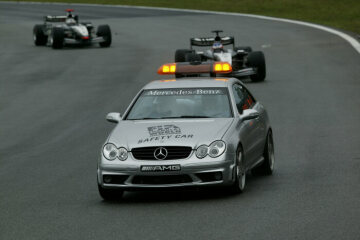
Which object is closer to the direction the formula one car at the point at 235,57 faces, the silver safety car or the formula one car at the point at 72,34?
the silver safety car

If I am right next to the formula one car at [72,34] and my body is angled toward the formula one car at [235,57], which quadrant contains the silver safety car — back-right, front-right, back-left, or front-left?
front-right

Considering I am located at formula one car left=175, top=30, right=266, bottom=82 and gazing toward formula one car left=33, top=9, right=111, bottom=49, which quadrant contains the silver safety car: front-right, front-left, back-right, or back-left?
back-left

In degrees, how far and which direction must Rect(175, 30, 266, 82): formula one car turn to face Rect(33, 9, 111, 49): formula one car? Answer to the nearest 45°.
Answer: approximately 135° to its right

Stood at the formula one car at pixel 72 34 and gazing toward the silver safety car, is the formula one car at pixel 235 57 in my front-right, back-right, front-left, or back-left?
front-left

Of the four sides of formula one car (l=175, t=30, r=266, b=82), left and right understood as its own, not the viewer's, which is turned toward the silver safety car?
front

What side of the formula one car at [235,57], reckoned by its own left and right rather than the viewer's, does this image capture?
front
